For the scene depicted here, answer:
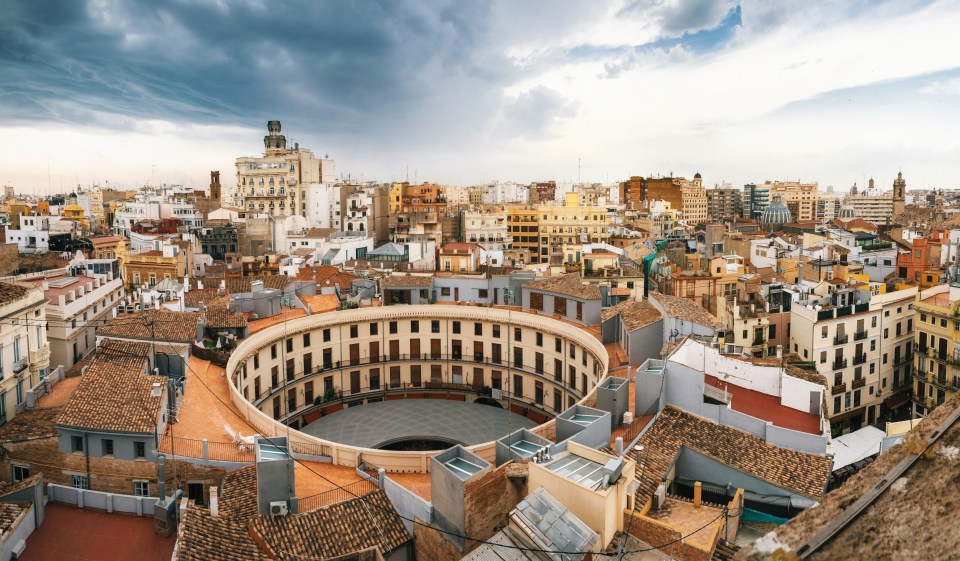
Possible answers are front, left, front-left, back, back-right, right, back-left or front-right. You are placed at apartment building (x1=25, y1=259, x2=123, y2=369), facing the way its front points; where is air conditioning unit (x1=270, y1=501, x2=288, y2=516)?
front-right

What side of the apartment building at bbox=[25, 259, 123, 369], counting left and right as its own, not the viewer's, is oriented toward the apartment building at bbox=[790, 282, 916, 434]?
front

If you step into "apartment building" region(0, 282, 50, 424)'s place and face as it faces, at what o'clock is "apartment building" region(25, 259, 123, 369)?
"apartment building" region(25, 259, 123, 369) is roughly at 8 o'clock from "apartment building" region(0, 282, 50, 424).

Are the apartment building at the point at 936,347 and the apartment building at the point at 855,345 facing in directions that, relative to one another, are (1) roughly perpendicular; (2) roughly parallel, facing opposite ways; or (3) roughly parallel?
roughly perpendicular

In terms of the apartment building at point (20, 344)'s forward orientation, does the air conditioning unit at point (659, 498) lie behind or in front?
in front

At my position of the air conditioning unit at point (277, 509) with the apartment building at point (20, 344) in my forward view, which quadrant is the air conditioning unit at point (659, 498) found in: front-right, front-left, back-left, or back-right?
back-right

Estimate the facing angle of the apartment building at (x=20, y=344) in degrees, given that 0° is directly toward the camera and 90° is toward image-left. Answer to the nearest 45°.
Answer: approximately 315°

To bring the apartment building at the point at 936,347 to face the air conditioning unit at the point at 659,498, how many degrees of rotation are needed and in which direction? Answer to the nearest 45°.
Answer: approximately 45° to its left

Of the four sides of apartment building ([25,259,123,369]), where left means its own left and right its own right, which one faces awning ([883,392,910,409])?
front

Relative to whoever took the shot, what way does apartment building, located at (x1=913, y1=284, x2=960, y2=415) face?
facing the viewer and to the left of the viewer

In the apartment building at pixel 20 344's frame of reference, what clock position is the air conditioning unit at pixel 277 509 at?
The air conditioning unit is roughly at 1 o'clock from the apartment building.

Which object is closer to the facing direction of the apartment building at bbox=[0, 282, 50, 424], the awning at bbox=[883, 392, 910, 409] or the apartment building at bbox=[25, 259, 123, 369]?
the awning

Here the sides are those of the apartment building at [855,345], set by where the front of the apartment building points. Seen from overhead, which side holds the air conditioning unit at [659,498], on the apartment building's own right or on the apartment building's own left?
on the apartment building's own right

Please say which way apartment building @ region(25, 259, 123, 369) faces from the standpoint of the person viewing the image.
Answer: facing the viewer and to the right of the viewer

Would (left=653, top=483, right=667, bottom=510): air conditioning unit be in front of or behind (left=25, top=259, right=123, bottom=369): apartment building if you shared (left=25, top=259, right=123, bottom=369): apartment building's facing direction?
in front

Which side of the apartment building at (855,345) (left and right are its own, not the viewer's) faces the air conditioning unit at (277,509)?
right

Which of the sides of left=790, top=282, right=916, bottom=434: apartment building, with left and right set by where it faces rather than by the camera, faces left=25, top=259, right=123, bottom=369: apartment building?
right

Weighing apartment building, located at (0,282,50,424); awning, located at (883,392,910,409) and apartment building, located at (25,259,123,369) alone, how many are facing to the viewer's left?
0

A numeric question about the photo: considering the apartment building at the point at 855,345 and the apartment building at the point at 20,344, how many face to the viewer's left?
0
